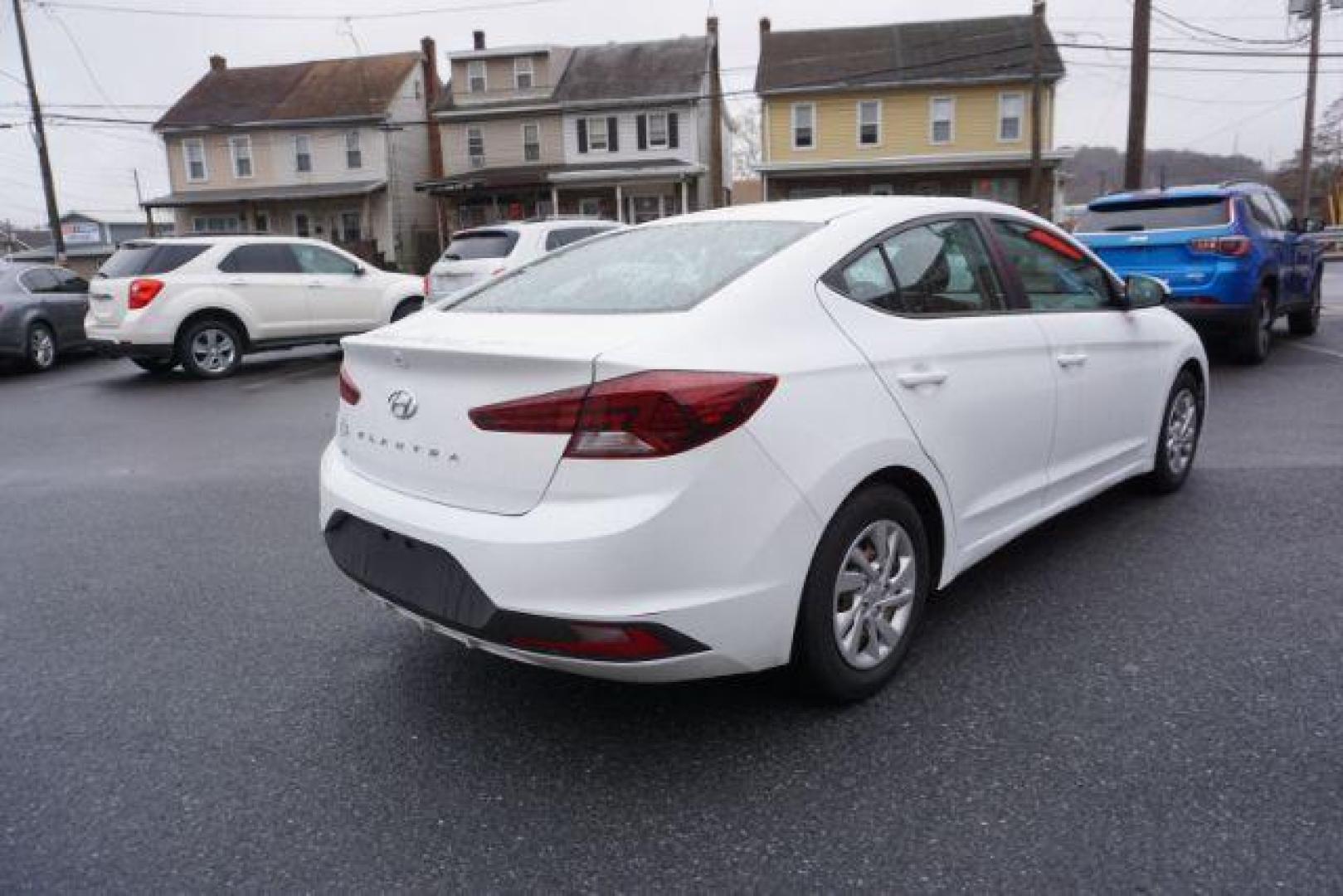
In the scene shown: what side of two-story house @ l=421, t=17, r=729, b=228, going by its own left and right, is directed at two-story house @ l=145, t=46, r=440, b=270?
right

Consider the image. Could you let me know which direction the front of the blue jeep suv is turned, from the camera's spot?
facing away from the viewer and to the right of the viewer

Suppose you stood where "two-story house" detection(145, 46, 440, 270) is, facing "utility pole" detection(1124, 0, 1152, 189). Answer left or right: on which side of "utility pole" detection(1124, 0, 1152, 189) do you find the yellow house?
left

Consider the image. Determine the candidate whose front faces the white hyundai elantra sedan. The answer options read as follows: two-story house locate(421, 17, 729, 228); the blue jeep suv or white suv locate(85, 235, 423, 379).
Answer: the two-story house

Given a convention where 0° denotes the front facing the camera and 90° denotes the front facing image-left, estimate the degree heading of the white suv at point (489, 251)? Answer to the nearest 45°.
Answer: approximately 225°

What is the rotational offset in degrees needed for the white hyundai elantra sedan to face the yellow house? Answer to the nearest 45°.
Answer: approximately 45° to its left

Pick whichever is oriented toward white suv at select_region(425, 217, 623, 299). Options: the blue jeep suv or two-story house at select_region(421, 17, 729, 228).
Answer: the two-story house

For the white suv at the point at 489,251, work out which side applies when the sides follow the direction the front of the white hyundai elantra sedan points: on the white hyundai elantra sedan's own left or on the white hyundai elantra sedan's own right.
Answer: on the white hyundai elantra sedan's own left

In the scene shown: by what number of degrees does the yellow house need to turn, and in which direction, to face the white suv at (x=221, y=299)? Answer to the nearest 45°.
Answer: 0° — it already faces it

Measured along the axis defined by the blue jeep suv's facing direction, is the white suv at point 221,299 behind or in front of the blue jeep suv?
behind

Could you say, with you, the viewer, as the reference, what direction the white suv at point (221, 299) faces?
facing away from the viewer and to the right of the viewer

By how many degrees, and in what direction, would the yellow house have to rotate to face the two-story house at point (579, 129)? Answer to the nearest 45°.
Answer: approximately 90° to its right

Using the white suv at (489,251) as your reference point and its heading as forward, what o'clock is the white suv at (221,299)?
the white suv at (221,299) is roughly at 7 o'clock from the white suv at (489,251).
